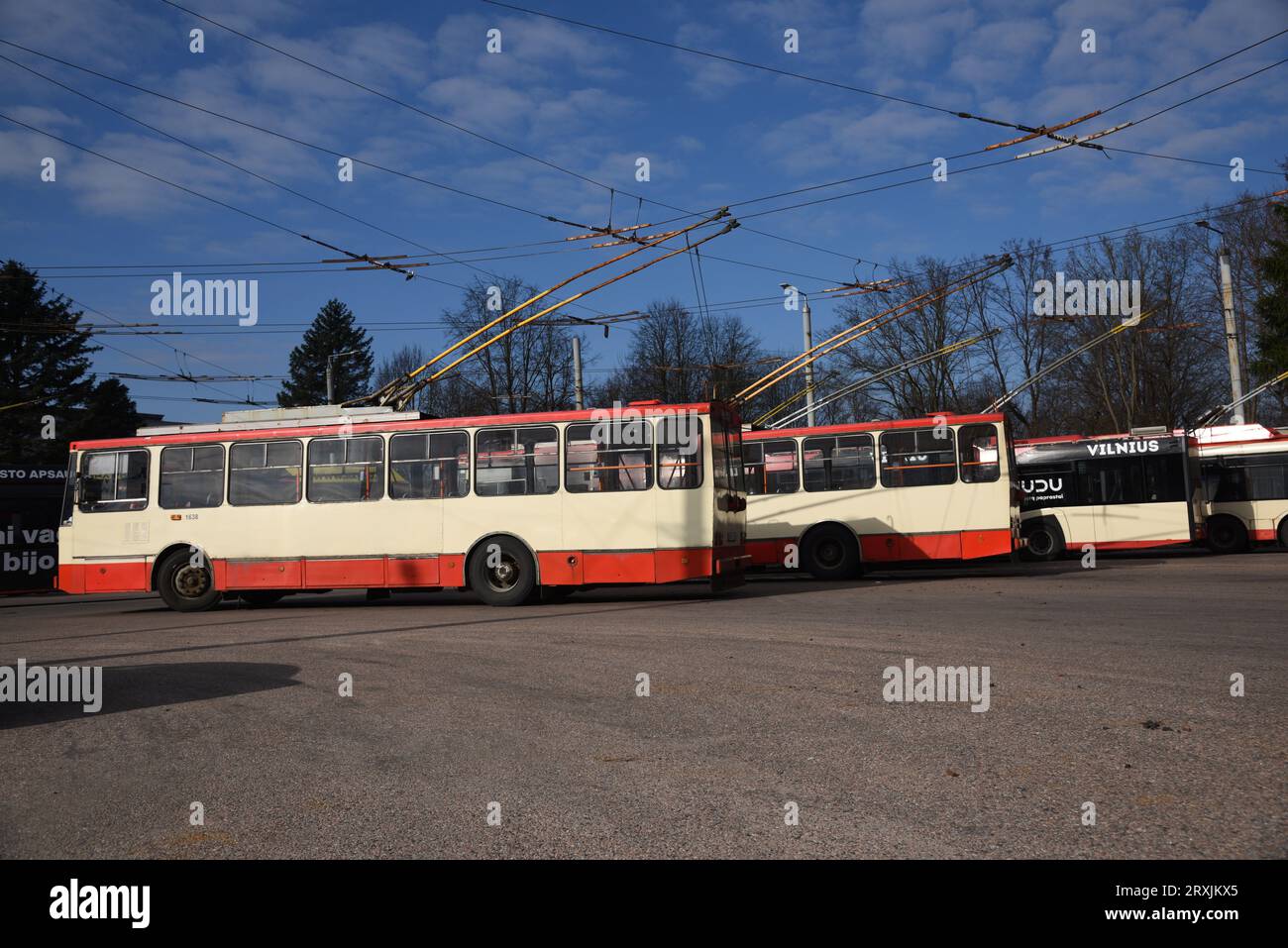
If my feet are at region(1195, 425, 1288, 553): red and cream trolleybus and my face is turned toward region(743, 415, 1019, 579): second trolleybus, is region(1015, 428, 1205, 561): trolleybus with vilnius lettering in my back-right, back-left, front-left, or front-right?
front-right

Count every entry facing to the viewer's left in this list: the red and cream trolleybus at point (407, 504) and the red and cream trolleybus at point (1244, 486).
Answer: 2

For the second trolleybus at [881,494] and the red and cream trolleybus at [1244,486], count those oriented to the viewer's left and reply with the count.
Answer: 2

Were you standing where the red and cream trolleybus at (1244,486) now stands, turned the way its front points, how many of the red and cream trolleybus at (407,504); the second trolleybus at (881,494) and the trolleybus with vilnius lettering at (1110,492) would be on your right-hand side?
0

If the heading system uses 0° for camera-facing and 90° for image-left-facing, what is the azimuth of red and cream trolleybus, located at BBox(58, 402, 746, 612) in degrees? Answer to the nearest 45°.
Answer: approximately 90°

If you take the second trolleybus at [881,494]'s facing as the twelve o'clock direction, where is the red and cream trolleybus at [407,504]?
The red and cream trolleybus is roughly at 11 o'clock from the second trolleybus.

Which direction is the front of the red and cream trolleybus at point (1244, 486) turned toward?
to the viewer's left

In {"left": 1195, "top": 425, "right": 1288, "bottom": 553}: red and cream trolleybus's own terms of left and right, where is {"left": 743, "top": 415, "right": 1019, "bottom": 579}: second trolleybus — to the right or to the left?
on its left

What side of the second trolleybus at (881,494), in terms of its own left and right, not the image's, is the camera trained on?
left

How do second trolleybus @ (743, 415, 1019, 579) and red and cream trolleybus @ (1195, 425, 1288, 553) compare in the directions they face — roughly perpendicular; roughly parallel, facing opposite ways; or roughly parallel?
roughly parallel

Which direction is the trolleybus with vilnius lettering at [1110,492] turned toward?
to the viewer's left

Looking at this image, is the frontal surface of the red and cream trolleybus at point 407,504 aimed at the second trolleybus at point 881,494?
no

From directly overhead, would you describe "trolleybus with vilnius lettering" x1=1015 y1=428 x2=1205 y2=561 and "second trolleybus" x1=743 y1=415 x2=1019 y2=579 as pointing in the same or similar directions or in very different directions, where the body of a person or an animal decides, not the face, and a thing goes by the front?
same or similar directions

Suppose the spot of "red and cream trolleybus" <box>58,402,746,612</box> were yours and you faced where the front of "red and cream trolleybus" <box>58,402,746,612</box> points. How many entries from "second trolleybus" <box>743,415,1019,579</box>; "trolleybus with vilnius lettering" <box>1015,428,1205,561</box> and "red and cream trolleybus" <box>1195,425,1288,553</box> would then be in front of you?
0

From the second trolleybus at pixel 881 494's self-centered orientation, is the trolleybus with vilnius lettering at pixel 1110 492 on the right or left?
on its right

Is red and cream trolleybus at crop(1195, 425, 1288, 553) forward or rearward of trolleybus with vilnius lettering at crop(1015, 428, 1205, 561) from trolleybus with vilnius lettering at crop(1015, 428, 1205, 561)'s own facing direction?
rearward
